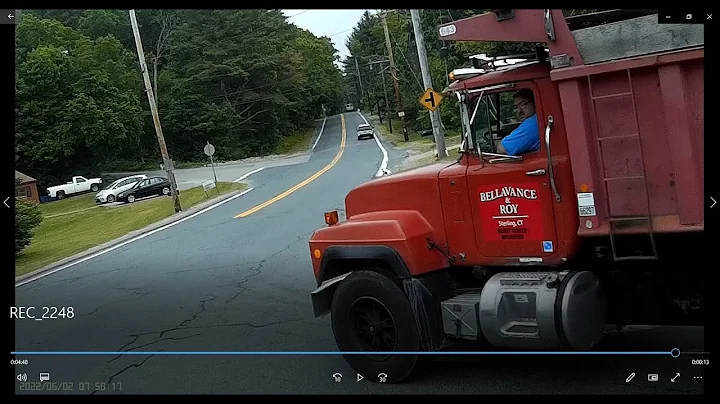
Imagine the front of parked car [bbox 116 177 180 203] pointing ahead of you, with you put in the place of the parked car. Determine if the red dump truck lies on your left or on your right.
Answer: on your left

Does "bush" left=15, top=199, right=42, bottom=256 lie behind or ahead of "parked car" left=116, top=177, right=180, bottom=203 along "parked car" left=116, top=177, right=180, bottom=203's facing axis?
ahead

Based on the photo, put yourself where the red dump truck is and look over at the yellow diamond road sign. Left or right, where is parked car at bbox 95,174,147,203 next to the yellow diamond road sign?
left

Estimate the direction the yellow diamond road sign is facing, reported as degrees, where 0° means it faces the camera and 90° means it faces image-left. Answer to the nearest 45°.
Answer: approximately 0°

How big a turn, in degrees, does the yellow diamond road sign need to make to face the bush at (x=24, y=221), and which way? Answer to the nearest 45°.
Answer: approximately 45° to its right

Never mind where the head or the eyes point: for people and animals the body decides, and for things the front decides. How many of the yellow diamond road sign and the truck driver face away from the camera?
0

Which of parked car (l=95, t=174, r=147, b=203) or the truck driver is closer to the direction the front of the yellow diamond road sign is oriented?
the truck driver
